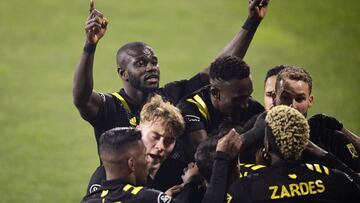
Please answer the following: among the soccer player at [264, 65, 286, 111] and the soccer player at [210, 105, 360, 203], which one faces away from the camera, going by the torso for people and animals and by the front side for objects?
the soccer player at [210, 105, 360, 203]

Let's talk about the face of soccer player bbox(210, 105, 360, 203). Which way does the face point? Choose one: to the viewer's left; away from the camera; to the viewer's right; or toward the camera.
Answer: away from the camera

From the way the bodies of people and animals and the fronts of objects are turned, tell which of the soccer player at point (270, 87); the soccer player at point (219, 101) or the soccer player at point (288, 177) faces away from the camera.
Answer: the soccer player at point (288, 177)

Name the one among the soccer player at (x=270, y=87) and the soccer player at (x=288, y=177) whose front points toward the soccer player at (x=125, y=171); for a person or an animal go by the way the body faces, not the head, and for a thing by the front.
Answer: the soccer player at (x=270, y=87)

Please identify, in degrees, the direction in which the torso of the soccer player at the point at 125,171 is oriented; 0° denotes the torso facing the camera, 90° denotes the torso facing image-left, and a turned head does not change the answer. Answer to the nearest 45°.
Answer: approximately 225°

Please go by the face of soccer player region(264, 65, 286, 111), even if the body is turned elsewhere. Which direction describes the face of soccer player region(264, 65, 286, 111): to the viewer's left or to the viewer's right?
to the viewer's left

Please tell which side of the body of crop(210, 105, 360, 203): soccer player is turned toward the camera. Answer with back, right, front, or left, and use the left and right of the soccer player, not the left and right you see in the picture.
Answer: back

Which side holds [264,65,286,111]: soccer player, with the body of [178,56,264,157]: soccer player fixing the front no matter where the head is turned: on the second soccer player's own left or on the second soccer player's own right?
on the second soccer player's own left

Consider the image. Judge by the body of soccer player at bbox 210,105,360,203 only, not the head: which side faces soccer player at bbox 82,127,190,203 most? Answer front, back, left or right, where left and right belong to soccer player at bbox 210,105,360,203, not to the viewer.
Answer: left
